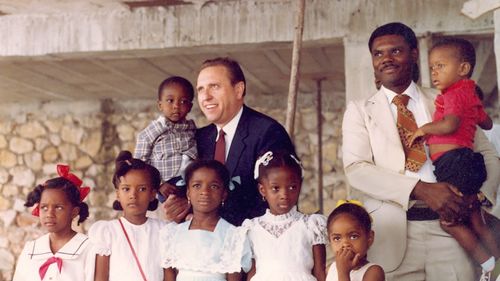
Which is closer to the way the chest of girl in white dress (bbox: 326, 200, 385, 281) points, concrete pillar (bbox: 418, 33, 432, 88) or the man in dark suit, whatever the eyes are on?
the man in dark suit

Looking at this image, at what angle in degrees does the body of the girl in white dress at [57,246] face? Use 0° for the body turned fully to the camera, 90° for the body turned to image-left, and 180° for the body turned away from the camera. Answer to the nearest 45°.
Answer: approximately 45°

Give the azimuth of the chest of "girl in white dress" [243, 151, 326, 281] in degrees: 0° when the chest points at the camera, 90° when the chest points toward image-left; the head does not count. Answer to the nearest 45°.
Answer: approximately 0°

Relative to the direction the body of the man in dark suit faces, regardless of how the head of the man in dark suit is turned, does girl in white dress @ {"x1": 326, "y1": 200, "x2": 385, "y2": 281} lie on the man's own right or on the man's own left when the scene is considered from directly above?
on the man's own left

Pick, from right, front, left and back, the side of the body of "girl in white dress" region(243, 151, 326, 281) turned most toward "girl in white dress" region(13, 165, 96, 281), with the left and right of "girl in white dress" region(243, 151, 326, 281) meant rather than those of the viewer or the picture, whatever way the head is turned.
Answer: right

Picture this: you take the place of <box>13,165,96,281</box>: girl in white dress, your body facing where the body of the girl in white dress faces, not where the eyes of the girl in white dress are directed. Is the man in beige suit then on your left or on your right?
on your left

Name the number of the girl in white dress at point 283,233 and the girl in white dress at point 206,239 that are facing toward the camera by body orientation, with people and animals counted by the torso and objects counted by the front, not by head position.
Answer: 2

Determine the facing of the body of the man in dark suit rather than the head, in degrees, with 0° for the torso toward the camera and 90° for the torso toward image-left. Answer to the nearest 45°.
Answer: approximately 45°

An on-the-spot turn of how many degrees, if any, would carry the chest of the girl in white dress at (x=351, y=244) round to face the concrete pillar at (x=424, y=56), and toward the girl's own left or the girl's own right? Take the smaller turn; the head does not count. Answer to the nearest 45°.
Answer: approximately 135° to the girl's own right

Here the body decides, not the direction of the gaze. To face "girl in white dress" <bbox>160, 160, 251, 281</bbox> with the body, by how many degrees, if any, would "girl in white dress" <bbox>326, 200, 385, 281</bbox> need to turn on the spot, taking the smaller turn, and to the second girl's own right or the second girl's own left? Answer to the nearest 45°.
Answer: approximately 45° to the second girl's own right

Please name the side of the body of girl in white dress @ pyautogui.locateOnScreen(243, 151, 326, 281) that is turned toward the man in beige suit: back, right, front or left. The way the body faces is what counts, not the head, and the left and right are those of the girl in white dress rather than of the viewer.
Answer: left
